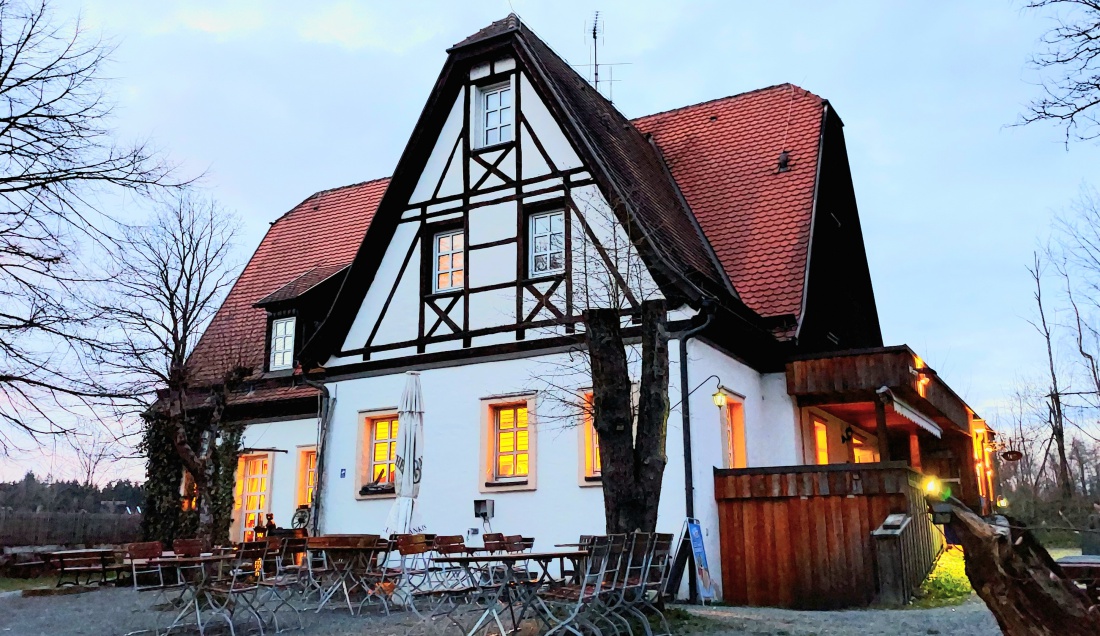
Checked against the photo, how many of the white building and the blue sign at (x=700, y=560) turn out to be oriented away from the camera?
0

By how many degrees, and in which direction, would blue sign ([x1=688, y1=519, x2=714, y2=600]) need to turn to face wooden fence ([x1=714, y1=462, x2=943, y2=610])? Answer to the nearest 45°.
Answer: approximately 45° to its left

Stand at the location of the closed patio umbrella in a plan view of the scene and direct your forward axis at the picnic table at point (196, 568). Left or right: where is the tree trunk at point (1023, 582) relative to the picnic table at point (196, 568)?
left

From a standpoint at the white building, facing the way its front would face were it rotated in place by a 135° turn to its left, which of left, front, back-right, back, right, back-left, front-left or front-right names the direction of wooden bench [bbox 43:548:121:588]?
back

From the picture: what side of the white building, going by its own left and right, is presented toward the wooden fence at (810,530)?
left

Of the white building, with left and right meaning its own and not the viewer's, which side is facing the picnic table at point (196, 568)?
front

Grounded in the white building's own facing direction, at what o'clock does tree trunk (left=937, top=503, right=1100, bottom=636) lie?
The tree trunk is roughly at 10 o'clock from the white building.

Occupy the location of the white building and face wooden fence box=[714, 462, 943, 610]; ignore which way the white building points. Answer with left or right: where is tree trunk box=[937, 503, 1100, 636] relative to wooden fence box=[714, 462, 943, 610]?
right

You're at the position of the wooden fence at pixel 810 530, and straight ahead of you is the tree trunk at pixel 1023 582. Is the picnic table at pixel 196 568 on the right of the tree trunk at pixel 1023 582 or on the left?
right

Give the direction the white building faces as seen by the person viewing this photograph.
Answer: facing the viewer and to the left of the viewer
